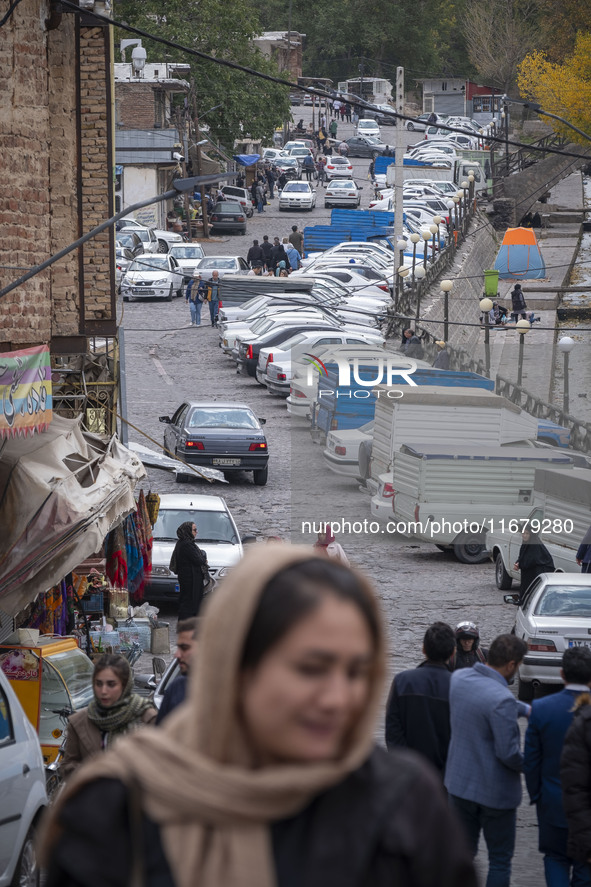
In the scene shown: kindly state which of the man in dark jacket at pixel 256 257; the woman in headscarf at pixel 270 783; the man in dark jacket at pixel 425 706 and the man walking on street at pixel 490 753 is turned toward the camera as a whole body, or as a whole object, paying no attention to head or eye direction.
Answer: the woman in headscarf

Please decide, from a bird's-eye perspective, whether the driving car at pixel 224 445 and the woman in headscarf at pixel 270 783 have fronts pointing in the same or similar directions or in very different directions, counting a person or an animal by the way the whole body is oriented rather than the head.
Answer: very different directions

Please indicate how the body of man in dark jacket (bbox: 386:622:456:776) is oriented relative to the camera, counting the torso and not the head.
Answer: away from the camera

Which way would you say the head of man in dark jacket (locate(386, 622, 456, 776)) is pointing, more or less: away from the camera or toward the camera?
away from the camera

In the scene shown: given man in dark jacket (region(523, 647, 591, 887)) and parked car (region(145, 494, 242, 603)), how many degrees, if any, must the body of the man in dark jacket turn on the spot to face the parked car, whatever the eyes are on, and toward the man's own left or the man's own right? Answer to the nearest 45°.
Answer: approximately 45° to the man's own left

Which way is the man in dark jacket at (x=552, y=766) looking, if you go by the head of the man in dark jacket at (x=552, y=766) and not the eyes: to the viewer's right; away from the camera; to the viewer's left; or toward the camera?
away from the camera

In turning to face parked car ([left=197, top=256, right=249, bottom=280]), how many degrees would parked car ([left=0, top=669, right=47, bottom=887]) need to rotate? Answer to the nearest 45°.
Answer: approximately 135° to its right

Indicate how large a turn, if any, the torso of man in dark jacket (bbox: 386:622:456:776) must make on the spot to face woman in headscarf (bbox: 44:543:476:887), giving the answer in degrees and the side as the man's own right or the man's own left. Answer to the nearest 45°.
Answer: approximately 180°

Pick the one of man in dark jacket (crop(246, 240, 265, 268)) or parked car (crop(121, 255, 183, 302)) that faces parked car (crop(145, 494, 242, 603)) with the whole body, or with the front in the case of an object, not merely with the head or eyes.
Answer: parked car (crop(121, 255, 183, 302))

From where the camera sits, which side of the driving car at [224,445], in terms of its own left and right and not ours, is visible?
back
